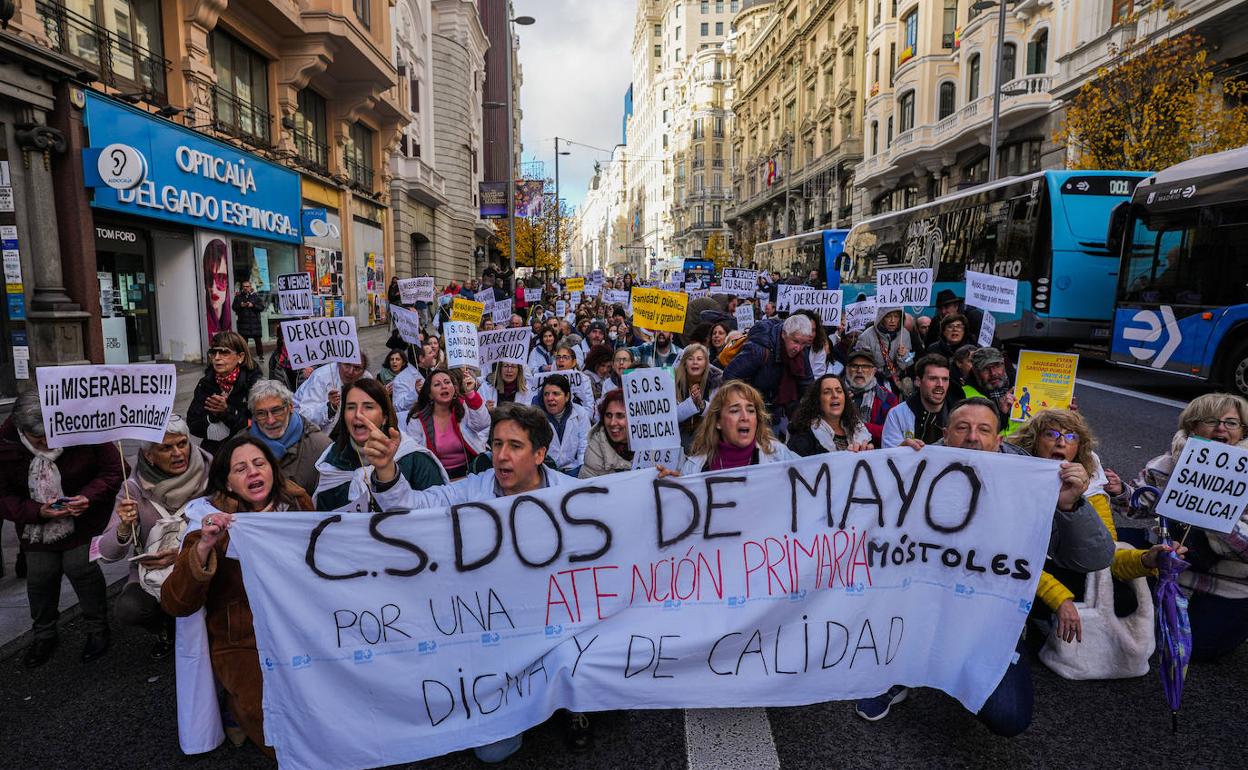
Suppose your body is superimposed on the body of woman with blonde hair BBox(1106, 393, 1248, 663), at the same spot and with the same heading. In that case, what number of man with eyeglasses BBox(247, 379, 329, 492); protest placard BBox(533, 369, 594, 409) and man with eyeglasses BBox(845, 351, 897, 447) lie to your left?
0

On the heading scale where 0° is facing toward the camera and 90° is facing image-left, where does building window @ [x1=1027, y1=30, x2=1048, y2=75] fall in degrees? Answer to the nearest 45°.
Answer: approximately 45°

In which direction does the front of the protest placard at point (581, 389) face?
toward the camera

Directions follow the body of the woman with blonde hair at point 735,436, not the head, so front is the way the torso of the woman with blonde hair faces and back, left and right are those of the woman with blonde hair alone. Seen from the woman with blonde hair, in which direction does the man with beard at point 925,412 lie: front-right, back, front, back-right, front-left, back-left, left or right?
back-left

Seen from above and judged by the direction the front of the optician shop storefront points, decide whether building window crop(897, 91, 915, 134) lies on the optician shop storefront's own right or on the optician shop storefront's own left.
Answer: on the optician shop storefront's own left

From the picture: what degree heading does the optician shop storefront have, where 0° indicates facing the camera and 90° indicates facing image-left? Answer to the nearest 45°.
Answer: approximately 315°

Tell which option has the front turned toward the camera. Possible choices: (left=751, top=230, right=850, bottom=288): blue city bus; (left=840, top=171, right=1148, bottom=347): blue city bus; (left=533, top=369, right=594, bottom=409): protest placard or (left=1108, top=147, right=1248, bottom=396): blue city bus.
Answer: the protest placard

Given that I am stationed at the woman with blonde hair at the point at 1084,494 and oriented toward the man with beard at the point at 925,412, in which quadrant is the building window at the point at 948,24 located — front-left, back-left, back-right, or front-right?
front-right

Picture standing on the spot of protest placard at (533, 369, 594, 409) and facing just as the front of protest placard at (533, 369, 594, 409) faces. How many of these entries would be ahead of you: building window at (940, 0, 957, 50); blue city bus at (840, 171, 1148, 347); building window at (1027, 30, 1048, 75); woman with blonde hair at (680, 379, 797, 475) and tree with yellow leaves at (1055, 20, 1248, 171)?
1

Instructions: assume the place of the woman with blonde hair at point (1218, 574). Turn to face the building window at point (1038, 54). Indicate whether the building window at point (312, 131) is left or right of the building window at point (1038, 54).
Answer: left

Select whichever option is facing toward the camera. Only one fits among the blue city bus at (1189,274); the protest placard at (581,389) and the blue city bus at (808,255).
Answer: the protest placard

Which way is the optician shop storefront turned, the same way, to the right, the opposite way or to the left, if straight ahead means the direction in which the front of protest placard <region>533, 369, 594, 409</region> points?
to the left

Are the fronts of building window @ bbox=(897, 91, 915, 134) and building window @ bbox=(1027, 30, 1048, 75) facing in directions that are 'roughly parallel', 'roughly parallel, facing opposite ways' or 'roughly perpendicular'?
roughly parallel

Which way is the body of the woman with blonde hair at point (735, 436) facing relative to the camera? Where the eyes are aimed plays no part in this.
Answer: toward the camera

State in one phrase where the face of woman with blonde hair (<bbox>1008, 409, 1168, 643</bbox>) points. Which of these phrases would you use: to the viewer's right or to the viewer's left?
to the viewer's left

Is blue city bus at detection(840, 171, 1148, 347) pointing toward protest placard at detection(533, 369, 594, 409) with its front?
no

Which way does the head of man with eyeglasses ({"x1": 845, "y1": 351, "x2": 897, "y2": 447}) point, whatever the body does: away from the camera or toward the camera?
toward the camera

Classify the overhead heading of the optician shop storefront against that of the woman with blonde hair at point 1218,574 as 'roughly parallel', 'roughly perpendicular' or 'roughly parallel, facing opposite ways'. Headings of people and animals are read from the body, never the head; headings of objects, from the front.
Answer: roughly perpendicular
